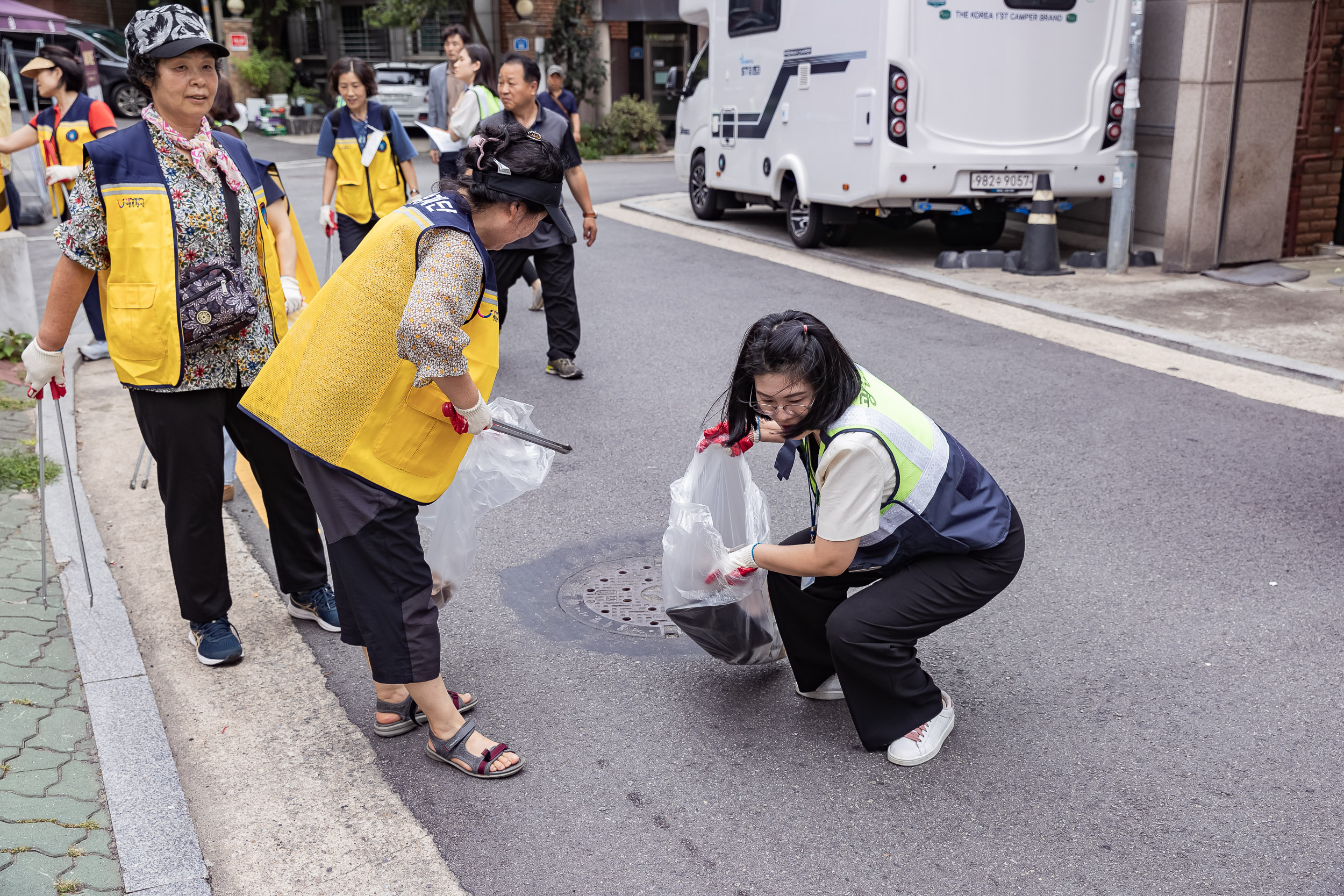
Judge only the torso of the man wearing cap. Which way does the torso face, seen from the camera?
toward the camera

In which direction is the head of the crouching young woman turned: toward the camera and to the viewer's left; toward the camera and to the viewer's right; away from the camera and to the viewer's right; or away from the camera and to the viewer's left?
toward the camera and to the viewer's left

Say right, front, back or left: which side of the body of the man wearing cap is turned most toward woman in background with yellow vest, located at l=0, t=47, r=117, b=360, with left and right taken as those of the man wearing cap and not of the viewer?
front

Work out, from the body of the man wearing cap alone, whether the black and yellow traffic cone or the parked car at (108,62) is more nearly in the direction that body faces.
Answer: the black and yellow traffic cone

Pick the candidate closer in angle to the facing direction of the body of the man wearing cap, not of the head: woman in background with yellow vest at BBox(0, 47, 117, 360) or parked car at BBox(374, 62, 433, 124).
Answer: the woman in background with yellow vest

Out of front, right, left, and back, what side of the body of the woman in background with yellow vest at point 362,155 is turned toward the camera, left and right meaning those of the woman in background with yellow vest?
front

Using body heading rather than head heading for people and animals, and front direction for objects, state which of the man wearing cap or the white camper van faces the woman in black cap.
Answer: the man wearing cap

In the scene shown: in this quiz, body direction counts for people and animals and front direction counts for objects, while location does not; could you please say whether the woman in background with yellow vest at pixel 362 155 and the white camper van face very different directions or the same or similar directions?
very different directions

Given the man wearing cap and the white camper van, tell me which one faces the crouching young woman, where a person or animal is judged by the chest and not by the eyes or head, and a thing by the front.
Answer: the man wearing cap

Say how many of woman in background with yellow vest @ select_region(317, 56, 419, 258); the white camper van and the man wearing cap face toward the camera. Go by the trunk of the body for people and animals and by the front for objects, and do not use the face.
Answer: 2

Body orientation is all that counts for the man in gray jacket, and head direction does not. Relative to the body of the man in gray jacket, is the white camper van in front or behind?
in front

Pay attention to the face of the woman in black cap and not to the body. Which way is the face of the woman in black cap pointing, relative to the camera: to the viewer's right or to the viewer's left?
to the viewer's right
